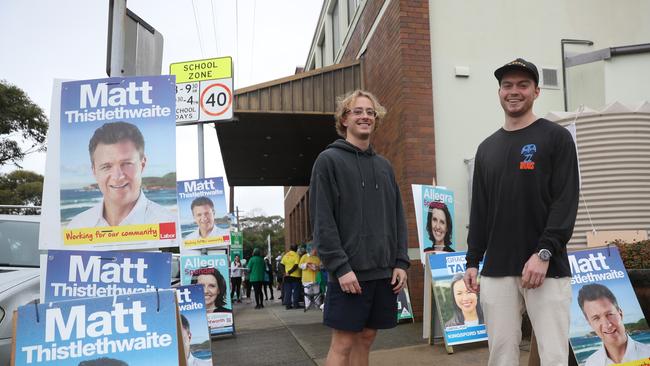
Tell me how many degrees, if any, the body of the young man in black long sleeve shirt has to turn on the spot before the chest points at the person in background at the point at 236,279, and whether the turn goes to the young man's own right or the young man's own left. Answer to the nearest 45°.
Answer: approximately 90° to the young man's own right

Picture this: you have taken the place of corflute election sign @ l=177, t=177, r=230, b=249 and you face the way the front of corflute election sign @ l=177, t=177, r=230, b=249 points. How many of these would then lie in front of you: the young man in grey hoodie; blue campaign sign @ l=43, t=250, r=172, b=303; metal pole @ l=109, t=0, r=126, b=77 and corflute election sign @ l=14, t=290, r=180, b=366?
4

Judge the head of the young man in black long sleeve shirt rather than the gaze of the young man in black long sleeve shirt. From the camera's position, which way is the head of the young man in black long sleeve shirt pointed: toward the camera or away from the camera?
toward the camera

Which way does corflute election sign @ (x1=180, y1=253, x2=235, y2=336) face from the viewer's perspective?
toward the camera

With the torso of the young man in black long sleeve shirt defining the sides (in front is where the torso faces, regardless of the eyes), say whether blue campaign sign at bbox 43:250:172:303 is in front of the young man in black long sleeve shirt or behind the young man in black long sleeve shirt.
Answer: in front

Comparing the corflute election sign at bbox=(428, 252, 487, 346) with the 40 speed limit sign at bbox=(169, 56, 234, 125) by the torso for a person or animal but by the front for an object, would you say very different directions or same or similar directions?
same or similar directions

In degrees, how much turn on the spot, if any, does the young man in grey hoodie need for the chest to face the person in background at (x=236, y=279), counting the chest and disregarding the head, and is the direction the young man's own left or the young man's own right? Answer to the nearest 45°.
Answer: approximately 135° to the young man's own left

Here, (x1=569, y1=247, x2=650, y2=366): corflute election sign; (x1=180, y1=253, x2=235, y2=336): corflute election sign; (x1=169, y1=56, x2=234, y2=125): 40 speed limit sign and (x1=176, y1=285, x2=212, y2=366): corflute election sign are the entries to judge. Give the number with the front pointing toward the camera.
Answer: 4

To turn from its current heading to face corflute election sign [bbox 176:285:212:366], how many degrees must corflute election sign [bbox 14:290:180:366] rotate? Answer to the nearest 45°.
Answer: approximately 135° to its left

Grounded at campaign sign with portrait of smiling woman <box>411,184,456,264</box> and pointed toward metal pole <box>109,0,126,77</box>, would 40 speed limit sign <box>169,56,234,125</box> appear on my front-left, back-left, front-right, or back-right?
front-right

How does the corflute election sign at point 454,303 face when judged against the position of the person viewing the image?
facing the viewer
